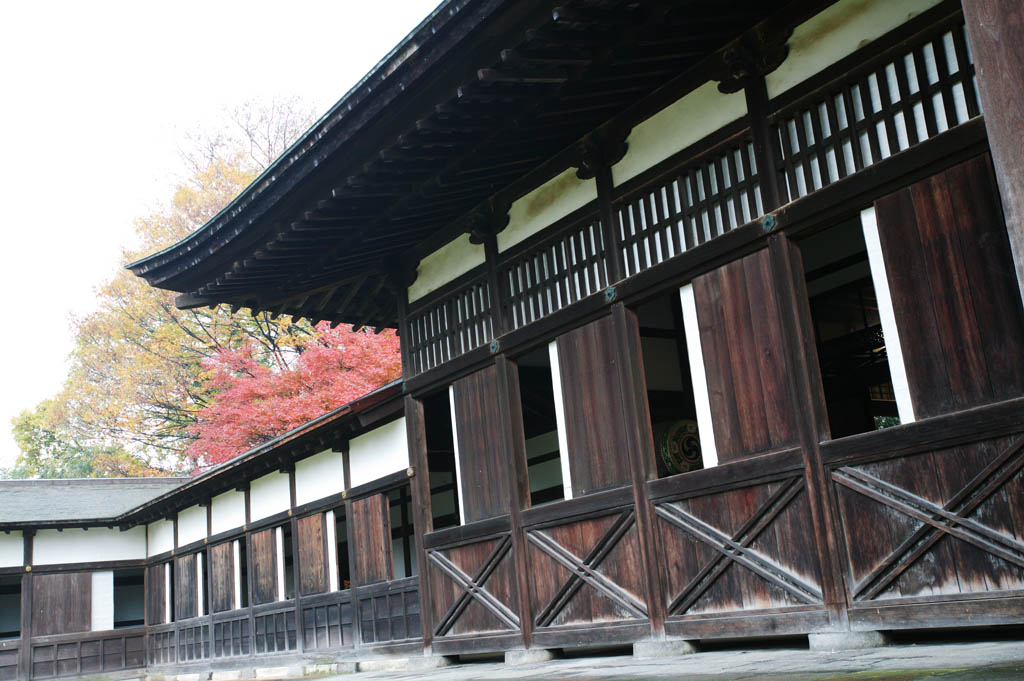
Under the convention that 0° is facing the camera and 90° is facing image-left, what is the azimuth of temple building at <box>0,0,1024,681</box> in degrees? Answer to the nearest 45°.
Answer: approximately 45°

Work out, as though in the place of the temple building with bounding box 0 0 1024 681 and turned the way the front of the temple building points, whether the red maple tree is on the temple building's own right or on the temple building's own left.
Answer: on the temple building's own right
